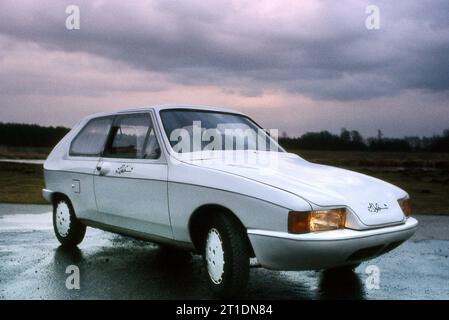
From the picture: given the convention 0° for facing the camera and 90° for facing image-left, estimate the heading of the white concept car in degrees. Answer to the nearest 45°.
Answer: approximately 315°
